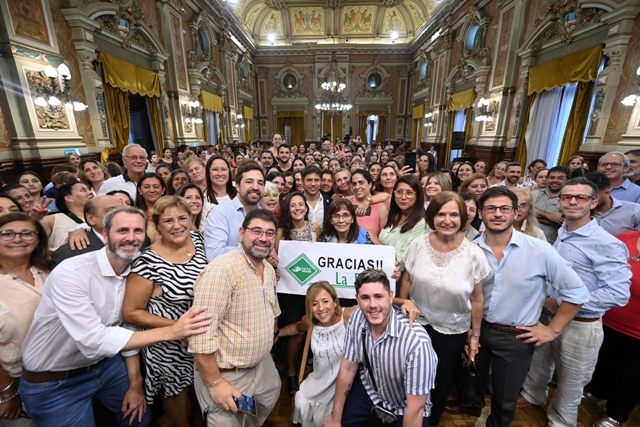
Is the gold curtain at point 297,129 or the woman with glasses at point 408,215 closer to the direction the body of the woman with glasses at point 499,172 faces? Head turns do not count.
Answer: the woman with glasses

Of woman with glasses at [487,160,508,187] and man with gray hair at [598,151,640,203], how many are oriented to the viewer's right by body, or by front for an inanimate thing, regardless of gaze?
0

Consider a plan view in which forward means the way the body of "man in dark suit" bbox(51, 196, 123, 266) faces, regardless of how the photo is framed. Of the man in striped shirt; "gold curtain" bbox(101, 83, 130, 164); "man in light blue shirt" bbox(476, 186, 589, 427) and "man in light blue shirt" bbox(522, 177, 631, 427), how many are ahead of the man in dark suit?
3

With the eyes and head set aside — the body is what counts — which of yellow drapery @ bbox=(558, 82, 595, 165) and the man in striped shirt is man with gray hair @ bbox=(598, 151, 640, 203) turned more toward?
the man in striped shirt

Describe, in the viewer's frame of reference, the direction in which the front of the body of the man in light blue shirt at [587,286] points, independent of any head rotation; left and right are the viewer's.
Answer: facing the viewer and to the left of the viewer

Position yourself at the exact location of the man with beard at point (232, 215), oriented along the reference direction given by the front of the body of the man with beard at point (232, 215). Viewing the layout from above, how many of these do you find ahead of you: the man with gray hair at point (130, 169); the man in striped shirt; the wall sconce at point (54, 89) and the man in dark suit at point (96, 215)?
1

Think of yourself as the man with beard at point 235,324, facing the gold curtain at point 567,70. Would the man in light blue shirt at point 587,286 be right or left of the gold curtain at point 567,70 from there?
right

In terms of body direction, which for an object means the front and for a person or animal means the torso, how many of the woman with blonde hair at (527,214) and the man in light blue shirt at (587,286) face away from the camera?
0

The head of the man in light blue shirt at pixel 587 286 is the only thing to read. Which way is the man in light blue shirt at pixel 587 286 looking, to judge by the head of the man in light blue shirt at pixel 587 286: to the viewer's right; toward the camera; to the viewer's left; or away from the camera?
toward the camera

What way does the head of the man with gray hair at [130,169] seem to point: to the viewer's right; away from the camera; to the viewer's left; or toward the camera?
toward the camera

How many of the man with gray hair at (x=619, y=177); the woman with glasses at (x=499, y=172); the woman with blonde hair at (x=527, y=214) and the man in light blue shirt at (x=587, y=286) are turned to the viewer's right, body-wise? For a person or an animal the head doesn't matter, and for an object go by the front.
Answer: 0

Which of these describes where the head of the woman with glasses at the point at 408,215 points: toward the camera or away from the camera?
toward the camera

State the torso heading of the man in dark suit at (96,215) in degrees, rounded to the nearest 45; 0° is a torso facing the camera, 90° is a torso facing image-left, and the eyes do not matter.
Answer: approximately 315°

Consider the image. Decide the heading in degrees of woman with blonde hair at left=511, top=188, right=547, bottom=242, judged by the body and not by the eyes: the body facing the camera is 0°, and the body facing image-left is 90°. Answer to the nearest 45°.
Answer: approximately 45°
